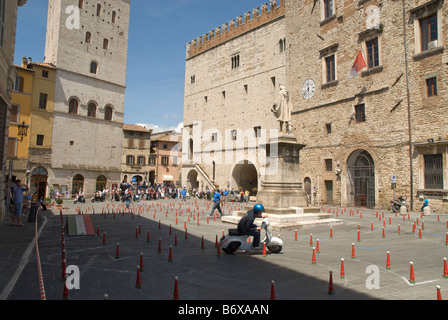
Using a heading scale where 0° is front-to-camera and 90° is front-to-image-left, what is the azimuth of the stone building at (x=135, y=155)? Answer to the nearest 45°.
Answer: approximately 0°

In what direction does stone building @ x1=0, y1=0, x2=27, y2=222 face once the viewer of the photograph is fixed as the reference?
facing to the right of the viewer

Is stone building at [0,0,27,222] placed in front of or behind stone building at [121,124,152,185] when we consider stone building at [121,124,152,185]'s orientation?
in front

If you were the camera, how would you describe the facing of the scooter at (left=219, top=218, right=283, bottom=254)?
facing to the right of the viewer

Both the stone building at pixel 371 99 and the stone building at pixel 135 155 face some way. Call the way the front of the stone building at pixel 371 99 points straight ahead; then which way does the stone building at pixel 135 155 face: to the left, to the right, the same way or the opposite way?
to the left

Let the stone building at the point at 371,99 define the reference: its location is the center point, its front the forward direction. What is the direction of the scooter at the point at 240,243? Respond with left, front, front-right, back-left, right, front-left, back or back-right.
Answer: front-left

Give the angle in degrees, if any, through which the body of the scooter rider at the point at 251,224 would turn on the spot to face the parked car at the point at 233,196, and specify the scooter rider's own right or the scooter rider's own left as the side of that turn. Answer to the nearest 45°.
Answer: approximately 90° to the scooter rider's own left

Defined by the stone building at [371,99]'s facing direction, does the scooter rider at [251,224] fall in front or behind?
in front

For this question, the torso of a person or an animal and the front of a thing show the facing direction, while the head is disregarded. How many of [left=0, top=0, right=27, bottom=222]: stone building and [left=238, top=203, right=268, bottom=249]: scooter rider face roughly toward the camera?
0

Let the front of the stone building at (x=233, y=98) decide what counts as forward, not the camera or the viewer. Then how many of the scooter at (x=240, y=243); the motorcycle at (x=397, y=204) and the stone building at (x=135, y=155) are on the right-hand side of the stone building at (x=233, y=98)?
1
